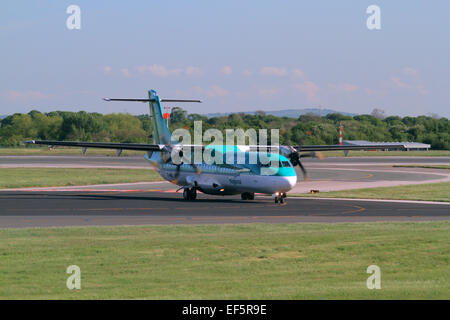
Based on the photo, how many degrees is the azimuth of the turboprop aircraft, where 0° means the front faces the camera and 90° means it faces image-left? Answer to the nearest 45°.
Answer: approximately 315°
